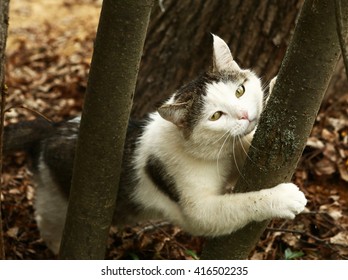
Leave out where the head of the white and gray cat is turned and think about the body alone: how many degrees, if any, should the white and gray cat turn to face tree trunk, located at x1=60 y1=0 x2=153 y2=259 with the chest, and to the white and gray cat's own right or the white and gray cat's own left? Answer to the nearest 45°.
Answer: approximately 135° to the white and gray cat's own right

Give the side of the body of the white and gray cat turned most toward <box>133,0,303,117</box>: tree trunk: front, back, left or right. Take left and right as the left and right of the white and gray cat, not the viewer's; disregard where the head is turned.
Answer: left

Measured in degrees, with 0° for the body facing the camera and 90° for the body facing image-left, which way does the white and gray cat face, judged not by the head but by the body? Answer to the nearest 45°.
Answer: approximately 270°
